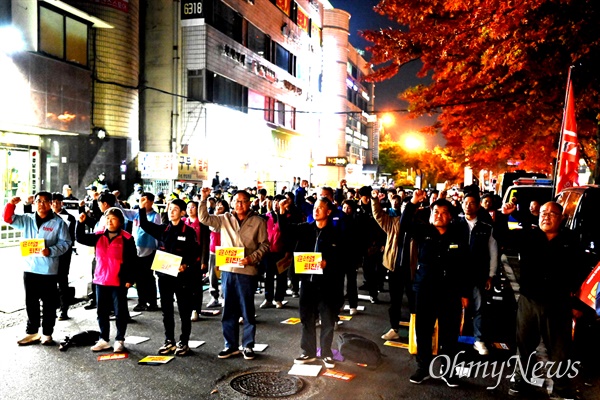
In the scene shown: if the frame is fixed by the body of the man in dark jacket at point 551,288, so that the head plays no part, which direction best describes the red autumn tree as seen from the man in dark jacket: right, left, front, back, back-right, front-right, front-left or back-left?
back

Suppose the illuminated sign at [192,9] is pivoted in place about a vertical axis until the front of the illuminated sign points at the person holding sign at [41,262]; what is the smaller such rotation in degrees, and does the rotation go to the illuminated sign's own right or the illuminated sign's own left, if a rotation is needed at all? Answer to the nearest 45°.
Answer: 0° — it already faces them

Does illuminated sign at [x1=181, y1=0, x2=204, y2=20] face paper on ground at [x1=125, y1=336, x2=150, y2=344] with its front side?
yes

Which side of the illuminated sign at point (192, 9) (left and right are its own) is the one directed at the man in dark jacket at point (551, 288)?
front

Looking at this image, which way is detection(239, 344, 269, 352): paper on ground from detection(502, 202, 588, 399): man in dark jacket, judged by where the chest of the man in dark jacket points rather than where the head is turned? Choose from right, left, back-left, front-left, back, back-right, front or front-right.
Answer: right

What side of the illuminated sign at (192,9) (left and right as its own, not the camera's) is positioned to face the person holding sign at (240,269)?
front

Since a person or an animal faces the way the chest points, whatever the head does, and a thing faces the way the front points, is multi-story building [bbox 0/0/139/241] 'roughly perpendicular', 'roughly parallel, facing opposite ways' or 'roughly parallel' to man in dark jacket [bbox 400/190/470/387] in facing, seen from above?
roughly perpendicular

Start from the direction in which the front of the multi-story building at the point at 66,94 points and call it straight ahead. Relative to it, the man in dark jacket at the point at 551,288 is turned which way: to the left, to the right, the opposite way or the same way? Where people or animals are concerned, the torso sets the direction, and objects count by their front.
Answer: to the right

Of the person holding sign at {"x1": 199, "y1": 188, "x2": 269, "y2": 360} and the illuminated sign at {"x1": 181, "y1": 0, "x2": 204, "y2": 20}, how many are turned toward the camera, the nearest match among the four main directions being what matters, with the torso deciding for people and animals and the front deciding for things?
2

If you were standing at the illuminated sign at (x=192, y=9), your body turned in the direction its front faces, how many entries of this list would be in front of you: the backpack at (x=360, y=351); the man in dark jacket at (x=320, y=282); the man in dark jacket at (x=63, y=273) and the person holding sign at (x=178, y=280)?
4

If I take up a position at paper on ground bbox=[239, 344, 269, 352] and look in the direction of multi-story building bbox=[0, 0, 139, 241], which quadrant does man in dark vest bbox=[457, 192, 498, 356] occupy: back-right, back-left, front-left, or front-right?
back-right

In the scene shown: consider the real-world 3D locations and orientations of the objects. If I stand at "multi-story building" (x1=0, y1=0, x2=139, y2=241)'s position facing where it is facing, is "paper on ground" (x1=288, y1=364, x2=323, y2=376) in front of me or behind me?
in front

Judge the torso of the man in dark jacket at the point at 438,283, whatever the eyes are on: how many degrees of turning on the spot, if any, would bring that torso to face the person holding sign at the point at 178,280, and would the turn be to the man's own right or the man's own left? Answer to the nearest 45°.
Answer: approximately 90° to the man's own right

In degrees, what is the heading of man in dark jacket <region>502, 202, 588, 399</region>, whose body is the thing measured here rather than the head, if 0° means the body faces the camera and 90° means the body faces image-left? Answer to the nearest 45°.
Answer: approximately 0°
